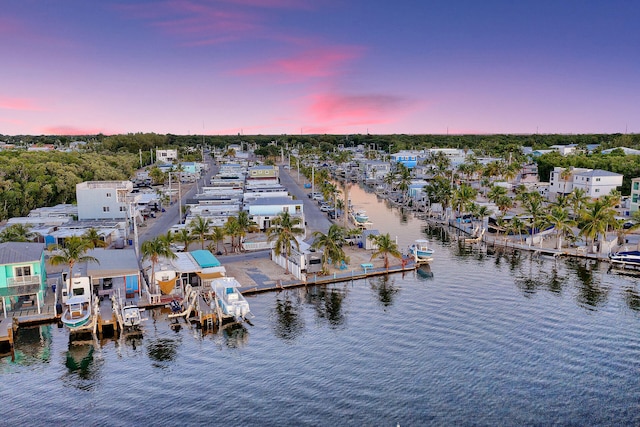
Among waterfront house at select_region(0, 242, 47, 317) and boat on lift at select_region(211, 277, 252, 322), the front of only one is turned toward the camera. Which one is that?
the waterfront house

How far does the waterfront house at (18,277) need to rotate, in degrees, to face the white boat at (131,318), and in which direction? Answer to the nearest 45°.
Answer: approximately 45° to its left

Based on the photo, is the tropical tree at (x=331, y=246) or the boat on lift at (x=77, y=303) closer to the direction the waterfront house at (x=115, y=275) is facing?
the boat on lift

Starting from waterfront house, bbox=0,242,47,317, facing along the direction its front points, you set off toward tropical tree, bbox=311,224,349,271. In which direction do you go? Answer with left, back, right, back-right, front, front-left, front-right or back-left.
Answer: left

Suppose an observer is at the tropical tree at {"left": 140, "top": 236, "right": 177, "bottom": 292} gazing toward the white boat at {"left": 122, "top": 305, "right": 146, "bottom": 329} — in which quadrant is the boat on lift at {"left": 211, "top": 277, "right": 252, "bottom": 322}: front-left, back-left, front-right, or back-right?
front-left

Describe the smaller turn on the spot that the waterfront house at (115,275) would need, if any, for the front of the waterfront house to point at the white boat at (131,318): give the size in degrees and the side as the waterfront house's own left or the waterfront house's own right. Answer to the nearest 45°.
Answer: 0° — it already faces it

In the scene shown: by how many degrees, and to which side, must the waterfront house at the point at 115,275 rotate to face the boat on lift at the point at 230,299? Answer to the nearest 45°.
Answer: approximately 45° to its left

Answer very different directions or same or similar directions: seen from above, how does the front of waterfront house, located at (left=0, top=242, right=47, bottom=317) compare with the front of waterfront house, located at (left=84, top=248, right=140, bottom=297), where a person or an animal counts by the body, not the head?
same or similar directions

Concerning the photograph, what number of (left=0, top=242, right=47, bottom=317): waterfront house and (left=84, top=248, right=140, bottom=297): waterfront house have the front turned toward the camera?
2

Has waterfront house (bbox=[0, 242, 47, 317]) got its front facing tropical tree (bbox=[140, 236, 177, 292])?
no

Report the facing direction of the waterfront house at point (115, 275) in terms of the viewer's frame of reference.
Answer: facing the viewer

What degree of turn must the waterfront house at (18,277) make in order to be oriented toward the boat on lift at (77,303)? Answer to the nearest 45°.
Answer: approximately 45° to its left

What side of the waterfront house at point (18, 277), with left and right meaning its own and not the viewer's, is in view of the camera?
front

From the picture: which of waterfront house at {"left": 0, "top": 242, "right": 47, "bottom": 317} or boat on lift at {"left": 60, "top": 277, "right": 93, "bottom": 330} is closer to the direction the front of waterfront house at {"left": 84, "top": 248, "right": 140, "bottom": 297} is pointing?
the boat on lift

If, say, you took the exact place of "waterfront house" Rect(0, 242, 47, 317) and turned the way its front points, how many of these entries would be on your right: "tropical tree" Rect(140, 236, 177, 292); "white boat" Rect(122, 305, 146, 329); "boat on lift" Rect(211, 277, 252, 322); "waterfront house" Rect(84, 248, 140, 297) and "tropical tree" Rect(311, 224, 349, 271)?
0

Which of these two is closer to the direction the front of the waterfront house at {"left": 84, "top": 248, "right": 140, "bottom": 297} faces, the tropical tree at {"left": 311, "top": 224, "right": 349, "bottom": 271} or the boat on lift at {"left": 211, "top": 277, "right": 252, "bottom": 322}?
the boat on lift
